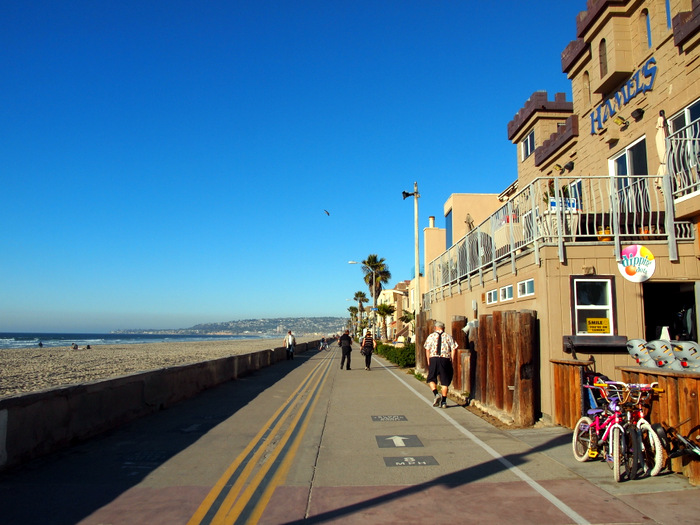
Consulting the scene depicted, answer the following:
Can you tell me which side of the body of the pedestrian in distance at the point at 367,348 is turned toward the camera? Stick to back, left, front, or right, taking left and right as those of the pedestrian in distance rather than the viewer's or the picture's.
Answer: back

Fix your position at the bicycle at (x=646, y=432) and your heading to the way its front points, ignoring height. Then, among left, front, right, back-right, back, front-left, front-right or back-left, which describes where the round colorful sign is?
back-left

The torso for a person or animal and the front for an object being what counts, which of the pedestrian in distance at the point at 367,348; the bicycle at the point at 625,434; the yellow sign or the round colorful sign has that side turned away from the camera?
the pedestrian in distance

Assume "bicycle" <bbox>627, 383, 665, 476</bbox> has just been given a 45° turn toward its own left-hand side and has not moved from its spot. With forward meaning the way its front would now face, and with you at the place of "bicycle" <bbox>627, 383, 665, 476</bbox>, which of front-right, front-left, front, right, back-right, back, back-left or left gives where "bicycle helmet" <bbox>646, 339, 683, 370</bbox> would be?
left
